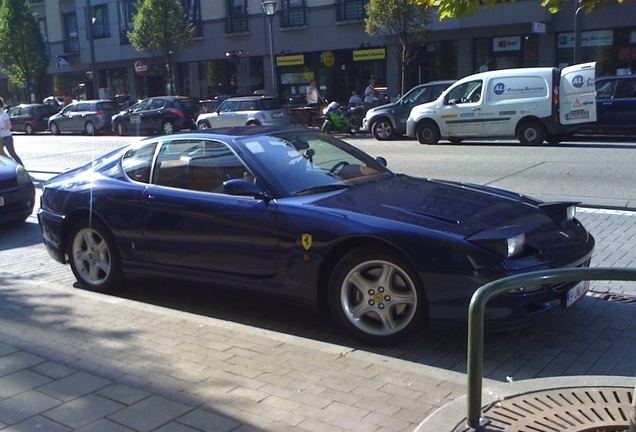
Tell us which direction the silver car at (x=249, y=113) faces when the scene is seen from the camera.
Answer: facing away from the viewer and to the left of the viewer

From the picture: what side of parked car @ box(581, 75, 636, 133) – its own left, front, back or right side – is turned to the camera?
left

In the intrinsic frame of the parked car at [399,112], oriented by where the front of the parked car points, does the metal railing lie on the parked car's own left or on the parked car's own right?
on the parked car's own left

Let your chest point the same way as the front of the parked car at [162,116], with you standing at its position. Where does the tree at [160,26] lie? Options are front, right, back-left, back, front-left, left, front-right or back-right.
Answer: front-right

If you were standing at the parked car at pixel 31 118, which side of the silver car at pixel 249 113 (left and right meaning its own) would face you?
front

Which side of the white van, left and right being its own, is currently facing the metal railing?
left

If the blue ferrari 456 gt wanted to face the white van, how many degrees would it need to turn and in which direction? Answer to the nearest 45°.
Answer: approximately 135° to its left

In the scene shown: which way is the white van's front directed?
to the viewer's left

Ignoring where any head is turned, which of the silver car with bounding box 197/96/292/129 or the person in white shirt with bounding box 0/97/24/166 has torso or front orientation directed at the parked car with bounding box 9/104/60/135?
the silver car

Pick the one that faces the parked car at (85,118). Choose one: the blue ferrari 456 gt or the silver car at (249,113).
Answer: the silver car

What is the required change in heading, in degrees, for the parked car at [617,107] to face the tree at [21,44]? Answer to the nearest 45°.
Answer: approximately 45° to its right

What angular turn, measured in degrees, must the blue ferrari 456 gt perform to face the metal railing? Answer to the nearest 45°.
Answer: approximately 45° to its right

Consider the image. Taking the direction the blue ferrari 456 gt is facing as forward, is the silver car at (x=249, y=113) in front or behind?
behind

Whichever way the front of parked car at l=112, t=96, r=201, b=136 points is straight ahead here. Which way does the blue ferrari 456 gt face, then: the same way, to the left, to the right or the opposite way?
the opposite way
